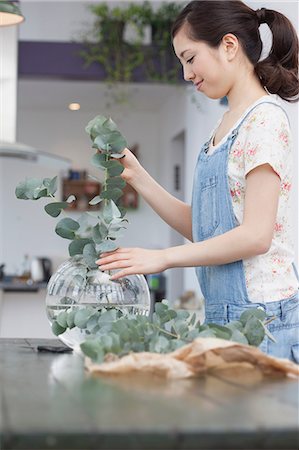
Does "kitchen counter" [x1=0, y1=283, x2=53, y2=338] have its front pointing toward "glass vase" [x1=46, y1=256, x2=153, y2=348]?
yes

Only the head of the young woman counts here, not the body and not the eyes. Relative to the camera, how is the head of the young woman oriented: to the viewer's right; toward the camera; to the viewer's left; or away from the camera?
to the viewer's left

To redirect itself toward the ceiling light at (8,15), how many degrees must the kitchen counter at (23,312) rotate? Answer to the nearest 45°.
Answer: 0° — it already faces it

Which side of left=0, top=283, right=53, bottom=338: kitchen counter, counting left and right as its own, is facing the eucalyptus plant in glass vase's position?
front

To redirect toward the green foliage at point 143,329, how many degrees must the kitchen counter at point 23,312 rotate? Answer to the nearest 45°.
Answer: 0° — it already faces it

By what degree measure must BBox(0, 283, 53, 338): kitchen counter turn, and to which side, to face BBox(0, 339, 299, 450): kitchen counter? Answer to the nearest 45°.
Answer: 0° — it already faces it

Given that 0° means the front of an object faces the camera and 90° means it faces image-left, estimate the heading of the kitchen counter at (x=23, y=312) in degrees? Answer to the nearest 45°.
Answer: approximately 0°
